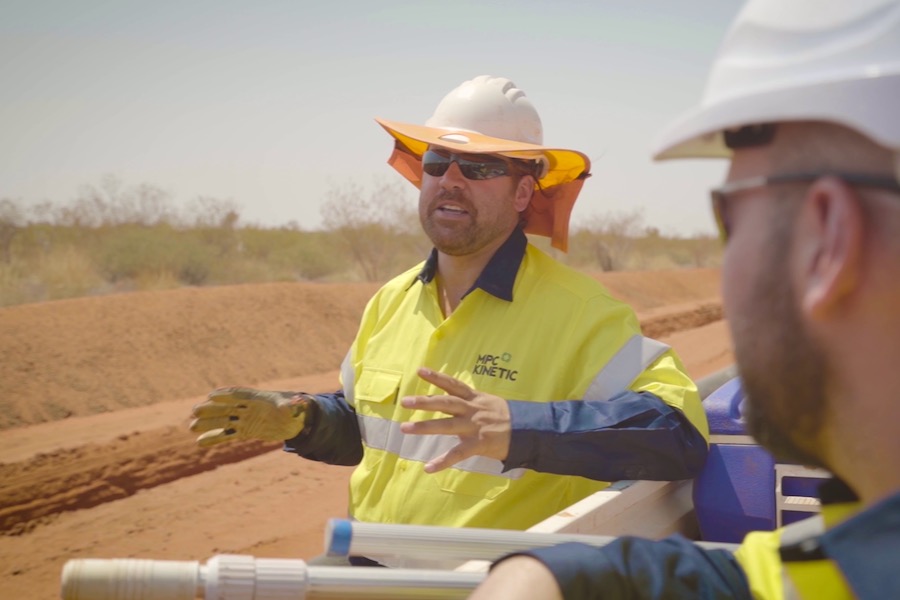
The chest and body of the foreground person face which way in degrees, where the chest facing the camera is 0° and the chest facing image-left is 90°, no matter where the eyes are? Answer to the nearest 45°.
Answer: approximately 135°

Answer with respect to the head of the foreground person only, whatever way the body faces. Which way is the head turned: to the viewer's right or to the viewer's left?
to the viewer's left

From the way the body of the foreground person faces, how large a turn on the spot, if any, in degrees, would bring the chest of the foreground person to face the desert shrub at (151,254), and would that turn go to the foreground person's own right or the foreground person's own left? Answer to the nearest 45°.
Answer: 0° — they already face it

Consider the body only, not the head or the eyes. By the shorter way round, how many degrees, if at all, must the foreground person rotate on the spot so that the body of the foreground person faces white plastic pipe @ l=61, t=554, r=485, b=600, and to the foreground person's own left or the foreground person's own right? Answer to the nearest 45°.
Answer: approximately 45° to the foreground person's own left

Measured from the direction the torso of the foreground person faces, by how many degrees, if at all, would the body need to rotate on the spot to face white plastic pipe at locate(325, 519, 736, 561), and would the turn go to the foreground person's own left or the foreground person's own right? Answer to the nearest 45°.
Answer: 0° — they already face it

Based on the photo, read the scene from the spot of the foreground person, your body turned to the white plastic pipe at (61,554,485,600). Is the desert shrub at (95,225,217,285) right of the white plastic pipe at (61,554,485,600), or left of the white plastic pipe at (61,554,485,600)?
right
